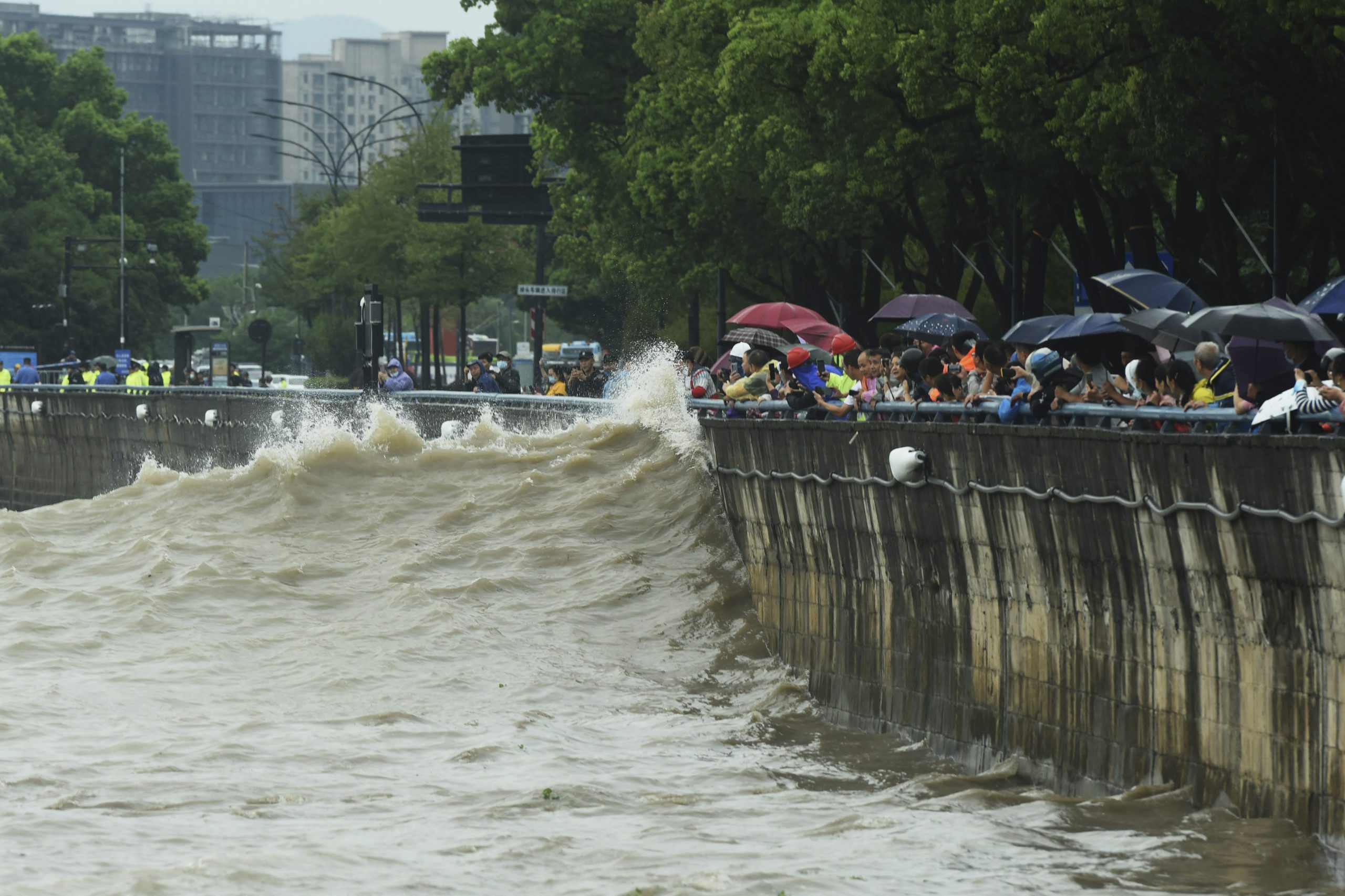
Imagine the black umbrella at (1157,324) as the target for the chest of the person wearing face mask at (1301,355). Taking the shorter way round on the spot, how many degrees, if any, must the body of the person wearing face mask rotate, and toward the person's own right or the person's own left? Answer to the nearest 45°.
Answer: approximately 90° to the person's own right

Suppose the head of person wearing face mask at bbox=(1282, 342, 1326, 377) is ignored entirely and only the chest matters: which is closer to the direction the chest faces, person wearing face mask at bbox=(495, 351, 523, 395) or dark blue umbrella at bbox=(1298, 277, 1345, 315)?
the person wearing face mask

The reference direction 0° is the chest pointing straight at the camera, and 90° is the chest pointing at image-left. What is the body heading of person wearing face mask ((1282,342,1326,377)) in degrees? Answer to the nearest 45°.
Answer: approximately 90°

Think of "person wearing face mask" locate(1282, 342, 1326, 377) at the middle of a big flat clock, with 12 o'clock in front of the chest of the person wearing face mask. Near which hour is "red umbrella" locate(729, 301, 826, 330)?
The red umbrella is roughly at 2 o'clock from the person wearing face mask.

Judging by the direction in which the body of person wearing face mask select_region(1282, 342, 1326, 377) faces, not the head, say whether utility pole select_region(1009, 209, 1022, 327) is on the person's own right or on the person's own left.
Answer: on the person's own right

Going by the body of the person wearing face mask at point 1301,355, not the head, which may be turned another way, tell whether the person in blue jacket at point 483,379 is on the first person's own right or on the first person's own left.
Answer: on the first person's own right

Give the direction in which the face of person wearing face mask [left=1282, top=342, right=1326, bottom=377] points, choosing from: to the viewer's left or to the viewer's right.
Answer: to the viewer's left

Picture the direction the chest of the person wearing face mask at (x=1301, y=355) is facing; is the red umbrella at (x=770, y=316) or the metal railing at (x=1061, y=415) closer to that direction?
the metal railing
